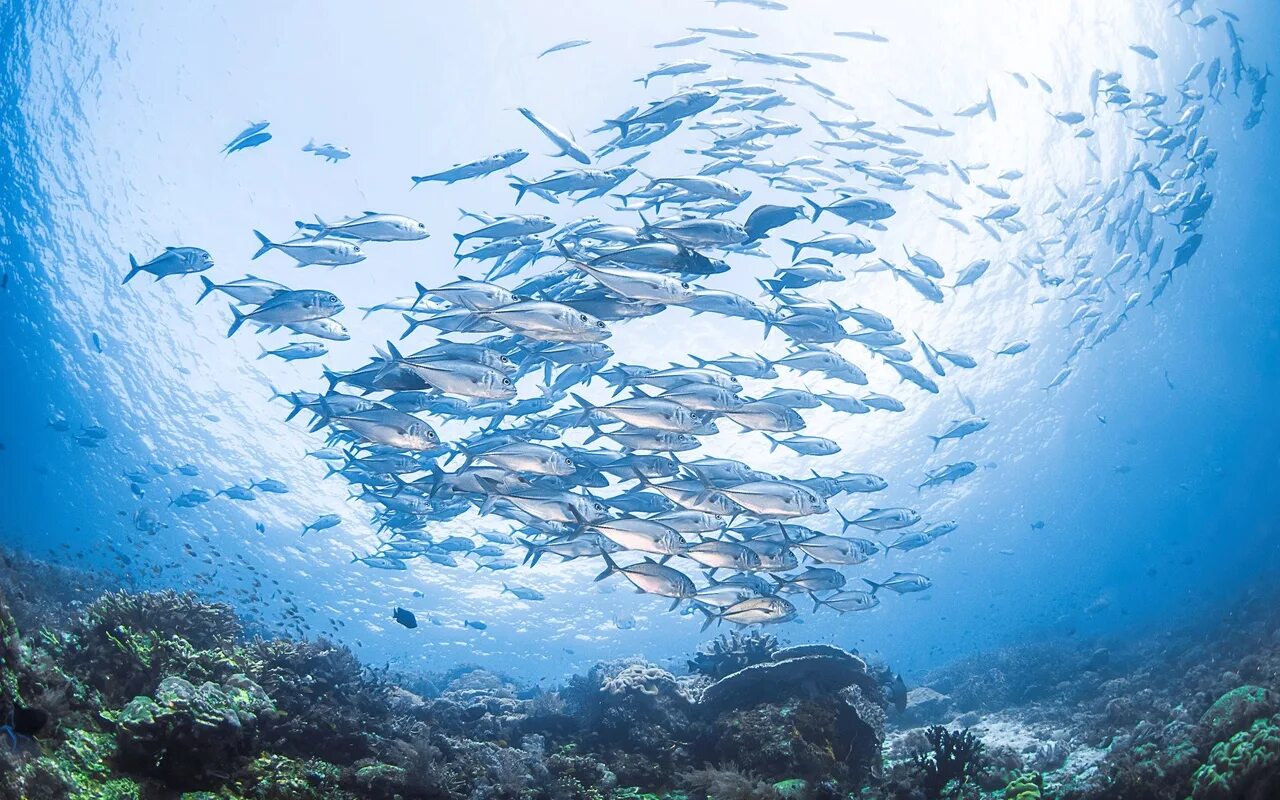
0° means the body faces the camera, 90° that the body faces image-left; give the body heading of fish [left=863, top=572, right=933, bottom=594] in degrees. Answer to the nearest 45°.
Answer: approximately 270°

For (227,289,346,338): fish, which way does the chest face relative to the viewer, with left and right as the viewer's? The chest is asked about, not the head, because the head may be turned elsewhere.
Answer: facing to the right of the viewer

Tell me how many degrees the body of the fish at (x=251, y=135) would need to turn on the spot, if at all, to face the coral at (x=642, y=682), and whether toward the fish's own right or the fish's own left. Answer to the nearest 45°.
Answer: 0° — it already faces it

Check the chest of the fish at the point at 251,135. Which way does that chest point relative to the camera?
to the viewer's right

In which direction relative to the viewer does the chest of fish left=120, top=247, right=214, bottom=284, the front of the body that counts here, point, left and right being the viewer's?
facing to the right of the viewer

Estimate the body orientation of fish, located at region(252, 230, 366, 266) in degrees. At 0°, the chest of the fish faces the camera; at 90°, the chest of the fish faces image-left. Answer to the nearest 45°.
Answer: approximately 270°

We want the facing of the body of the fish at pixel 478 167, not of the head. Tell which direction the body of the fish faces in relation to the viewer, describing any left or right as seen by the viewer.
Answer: facing to the right of the viewer

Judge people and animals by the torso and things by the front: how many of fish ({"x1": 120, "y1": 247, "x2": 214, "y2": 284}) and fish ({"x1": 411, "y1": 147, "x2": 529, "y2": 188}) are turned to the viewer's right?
2

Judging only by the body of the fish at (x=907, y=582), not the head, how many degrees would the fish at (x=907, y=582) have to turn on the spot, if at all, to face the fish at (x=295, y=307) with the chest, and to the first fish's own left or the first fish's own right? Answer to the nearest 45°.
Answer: approximately 135° to the first fish's own right

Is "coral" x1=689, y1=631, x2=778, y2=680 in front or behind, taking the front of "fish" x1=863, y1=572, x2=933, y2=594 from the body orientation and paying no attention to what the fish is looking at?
behind
